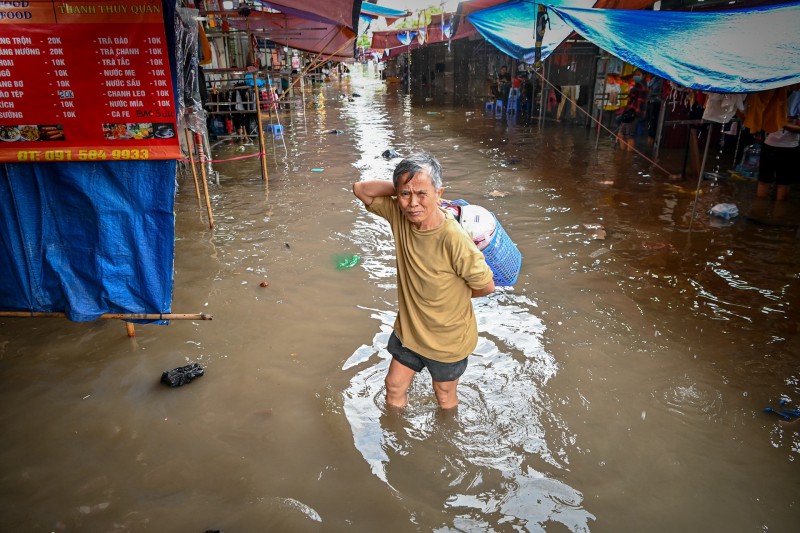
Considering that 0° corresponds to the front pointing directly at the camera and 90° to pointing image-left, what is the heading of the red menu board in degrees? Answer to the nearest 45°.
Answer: approximately 0°

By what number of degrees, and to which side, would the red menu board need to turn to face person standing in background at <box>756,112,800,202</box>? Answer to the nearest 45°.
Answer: approximately 90° to its left

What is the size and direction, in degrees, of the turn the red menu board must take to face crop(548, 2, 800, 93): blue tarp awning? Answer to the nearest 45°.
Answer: approximately 90° to its left

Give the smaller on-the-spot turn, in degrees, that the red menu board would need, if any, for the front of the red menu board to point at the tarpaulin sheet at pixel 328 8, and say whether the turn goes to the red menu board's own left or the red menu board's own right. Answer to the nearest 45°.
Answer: approximately 135° to the red menu board's own left

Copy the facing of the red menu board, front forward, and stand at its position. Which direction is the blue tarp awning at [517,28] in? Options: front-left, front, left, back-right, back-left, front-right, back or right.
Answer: back-left

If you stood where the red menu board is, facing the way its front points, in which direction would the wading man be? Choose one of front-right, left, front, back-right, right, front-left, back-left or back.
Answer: front-left

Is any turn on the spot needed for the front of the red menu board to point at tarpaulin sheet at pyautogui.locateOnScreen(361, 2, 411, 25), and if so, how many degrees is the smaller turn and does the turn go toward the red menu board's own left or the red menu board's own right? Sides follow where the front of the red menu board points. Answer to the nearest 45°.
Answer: approximately 135° to the red menu board's own left
